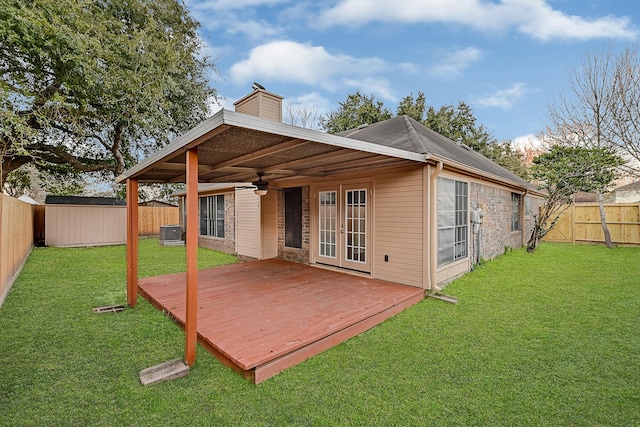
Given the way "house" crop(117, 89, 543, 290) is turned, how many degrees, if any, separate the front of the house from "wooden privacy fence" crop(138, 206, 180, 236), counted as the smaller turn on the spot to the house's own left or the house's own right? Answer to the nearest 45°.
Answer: approximately 90° to the house's own left

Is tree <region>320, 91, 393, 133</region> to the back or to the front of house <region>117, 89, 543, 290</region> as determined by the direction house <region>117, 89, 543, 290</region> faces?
to the front

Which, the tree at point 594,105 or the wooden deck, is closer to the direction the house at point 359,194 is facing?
the wooden deck

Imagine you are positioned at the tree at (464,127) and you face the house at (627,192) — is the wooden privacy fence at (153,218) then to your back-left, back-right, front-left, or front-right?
back-right

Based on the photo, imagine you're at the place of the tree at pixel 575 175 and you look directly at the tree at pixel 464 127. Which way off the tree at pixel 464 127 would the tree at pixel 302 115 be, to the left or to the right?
left

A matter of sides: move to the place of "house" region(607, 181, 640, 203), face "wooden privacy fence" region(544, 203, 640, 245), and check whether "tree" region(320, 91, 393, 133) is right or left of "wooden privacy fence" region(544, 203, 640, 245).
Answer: right
